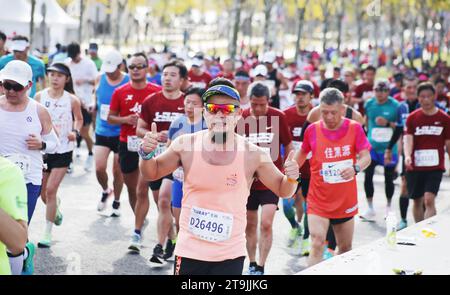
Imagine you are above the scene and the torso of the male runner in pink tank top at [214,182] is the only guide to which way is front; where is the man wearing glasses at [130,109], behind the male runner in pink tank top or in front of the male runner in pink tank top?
behind

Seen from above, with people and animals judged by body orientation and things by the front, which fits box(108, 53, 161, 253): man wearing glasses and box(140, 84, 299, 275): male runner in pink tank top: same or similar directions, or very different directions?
same or similar directions

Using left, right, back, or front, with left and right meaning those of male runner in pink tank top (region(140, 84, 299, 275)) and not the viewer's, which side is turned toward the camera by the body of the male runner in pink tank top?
front

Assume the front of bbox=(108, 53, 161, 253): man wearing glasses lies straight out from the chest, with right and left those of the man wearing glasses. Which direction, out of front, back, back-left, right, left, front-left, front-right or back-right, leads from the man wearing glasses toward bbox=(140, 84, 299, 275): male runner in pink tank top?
front

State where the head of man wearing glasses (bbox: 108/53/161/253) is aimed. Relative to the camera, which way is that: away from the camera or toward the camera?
toward the camera

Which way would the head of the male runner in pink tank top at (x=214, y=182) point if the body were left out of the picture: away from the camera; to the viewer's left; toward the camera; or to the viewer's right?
toward the camera

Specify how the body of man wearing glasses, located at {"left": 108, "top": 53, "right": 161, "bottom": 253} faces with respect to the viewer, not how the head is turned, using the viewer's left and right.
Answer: facing the viewer

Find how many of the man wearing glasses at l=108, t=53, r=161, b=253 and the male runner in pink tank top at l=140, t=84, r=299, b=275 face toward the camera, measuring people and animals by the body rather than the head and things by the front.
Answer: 2
